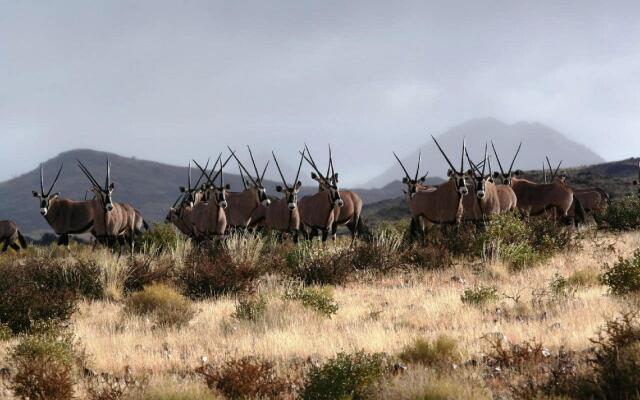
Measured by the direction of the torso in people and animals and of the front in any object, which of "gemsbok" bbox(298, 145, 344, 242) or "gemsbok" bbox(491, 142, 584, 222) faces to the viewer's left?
"gemsbok" bbox(491, 142, 584, 222)

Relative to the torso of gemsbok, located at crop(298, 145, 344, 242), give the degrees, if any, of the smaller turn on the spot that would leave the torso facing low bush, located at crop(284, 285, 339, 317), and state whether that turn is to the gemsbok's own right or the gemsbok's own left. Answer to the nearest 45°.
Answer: approximately 45° to the gemsbok's own right

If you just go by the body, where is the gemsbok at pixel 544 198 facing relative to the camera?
to the viewer's left

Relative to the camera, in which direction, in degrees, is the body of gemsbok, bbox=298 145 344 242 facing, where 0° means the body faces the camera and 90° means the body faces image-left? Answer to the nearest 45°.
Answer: approximately 315°

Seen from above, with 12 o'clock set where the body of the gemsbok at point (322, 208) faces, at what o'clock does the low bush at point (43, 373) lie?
The low bush is roughly at 2 o'clock from the gemsbok.

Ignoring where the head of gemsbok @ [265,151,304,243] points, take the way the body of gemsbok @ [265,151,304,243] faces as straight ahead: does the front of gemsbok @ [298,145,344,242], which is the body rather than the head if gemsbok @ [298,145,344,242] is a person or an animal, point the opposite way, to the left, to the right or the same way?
the same way

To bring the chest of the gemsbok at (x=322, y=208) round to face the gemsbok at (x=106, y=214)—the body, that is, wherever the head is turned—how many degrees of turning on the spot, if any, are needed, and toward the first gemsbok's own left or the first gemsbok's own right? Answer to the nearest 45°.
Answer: approximately 135° to the first gemsbok's own right

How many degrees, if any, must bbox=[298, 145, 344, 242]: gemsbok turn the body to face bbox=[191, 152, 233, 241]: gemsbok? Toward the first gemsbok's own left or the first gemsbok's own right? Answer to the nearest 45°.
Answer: approximately 135° to the first gemsbok's own right

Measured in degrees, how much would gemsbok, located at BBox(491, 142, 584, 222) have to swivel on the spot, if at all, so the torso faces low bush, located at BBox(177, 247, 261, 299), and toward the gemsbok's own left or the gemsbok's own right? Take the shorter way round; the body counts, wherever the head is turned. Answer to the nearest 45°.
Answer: approximately 45° to the gemsbok's own left

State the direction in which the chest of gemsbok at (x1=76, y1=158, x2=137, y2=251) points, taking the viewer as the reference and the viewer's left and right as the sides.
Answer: facing the viewer and to the left of the viewer

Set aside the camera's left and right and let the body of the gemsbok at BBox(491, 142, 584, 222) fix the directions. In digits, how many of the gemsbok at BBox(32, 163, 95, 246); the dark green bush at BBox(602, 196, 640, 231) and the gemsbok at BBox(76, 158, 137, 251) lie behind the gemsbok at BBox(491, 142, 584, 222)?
1

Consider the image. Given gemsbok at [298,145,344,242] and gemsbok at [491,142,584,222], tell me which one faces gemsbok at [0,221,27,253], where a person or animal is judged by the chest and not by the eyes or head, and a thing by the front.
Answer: gemsbok at [491,142,584,222]

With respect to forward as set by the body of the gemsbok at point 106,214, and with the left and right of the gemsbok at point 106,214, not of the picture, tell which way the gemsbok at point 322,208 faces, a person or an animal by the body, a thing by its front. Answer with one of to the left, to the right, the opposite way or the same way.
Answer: to the left
